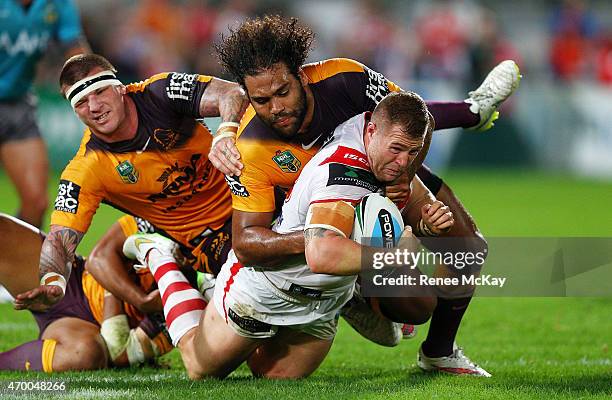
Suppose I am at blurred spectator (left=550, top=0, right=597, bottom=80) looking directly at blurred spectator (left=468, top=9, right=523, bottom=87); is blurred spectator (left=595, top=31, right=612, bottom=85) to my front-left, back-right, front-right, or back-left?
back-left

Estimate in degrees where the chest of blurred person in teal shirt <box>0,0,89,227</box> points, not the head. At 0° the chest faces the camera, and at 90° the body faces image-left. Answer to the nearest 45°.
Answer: approximately 0°

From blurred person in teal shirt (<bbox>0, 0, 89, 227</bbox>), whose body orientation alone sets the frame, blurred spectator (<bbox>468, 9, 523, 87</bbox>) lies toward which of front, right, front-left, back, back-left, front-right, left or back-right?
back-left

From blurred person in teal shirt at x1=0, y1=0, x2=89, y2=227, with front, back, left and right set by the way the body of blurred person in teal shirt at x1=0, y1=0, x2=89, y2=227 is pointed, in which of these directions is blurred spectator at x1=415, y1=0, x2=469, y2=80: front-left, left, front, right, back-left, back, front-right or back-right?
back-left

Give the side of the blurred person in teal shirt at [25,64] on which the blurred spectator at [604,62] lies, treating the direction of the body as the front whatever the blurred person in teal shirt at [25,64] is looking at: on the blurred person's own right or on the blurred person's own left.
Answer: on the blurred person's own left

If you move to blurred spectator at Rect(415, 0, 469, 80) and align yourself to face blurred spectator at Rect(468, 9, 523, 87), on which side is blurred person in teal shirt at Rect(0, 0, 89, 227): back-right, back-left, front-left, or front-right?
back-right

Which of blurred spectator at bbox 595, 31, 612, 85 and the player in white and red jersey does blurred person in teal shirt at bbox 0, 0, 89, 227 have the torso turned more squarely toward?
the player in white and red jersey

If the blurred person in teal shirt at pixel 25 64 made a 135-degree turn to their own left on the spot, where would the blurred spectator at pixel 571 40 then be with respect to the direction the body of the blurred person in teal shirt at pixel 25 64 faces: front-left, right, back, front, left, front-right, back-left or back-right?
front

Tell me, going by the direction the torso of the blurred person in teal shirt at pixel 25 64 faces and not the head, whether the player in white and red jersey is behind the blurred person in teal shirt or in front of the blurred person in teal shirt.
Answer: in front

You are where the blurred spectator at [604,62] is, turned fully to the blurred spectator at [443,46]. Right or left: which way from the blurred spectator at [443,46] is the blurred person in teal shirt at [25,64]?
left
